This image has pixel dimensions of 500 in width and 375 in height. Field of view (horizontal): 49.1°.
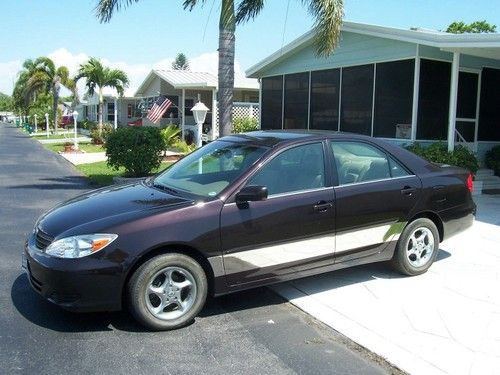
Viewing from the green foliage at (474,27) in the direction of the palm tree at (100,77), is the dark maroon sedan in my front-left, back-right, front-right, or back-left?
front-left

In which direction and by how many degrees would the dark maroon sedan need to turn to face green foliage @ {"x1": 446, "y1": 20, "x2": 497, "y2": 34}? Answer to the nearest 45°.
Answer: approximately 180°

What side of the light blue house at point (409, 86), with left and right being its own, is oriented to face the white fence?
right

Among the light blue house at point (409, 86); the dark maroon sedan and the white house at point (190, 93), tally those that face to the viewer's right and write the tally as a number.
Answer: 0

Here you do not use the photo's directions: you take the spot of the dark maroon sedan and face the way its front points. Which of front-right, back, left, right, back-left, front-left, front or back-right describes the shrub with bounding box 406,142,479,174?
back

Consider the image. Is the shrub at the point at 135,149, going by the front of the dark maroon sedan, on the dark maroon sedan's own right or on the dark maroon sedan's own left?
on the dark maroon sedan's own right

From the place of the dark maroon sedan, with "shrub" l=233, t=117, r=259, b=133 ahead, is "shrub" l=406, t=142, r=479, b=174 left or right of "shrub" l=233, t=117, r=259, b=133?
right

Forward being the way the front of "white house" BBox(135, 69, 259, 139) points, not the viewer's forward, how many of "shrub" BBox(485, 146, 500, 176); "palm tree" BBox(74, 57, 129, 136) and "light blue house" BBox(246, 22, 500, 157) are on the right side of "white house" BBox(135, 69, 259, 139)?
1

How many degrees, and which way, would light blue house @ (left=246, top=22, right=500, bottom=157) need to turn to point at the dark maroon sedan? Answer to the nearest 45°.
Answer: approximately 45° to its left

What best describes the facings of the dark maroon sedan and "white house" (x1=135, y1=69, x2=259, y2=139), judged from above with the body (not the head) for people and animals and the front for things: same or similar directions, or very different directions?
same or similar directions

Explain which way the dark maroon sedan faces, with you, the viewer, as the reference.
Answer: facing the viewer and to the left of the viewer

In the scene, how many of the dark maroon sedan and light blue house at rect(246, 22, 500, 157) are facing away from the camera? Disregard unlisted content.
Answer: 0

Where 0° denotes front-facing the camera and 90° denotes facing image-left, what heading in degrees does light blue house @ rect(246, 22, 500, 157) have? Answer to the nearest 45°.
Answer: approximately 45°

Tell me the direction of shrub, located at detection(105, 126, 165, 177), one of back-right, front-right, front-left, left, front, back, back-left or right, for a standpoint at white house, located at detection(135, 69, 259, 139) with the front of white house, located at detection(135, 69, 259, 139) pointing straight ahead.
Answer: front-left

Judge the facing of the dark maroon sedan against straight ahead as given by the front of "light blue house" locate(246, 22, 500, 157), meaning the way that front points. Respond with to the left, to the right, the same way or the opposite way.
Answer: the same way

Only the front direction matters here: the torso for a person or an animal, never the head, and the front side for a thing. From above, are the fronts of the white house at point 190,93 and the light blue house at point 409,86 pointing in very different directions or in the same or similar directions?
same or similar directions
